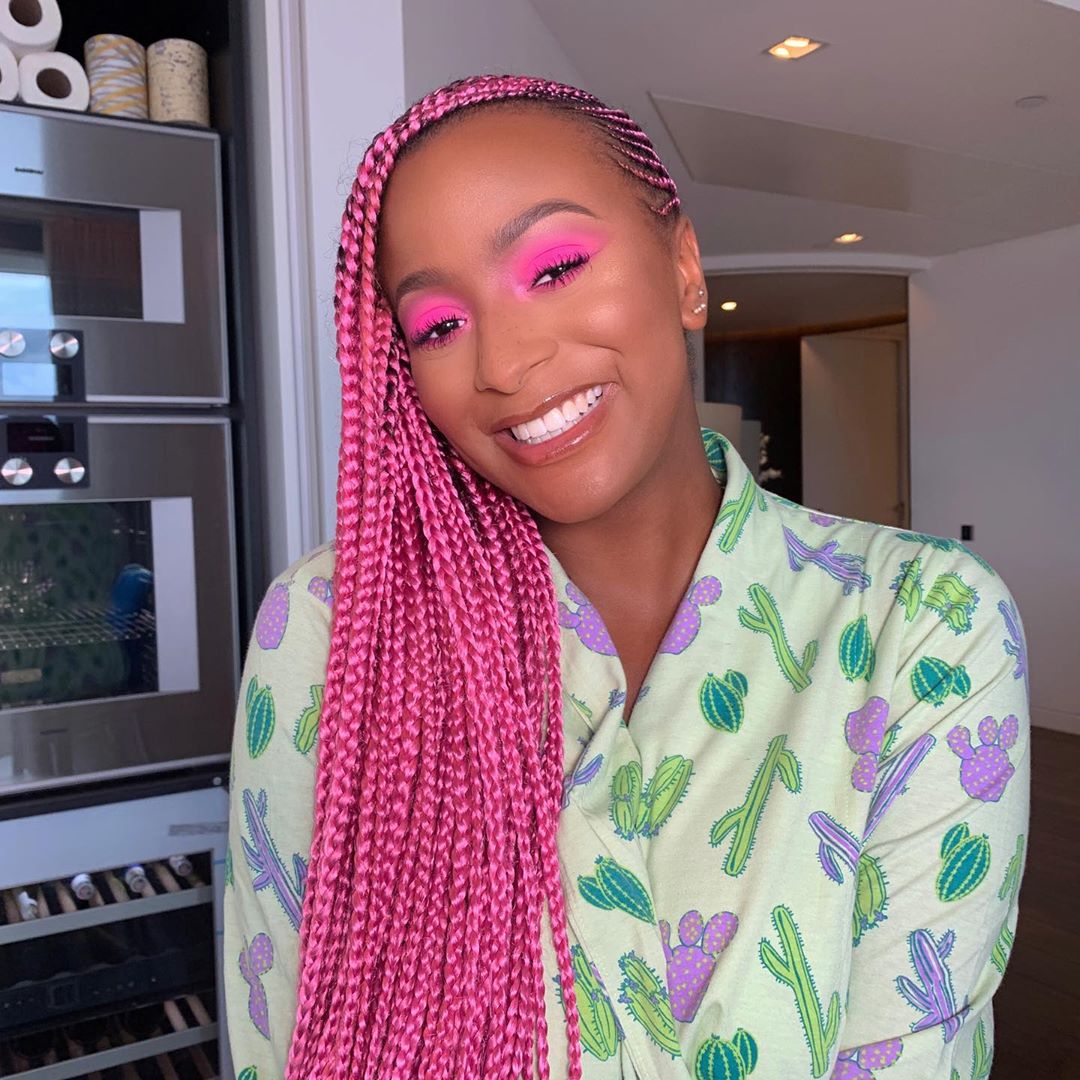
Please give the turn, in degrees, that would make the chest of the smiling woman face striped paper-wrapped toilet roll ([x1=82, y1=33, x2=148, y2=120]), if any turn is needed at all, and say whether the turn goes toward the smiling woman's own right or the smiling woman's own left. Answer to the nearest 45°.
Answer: approximately 135° to the smiling woman's own right

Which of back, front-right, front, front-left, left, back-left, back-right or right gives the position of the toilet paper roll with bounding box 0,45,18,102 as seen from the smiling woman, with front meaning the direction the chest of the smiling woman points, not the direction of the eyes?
back-right

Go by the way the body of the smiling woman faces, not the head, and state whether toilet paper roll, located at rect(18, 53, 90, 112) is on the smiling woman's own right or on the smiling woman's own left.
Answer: on the smiling woman's own right

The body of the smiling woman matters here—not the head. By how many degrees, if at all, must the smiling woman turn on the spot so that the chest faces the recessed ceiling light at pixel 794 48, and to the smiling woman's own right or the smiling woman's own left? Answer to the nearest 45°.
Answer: approximately 180°

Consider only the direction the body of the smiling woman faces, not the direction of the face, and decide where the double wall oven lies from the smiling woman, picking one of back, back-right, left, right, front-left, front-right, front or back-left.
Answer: back-right

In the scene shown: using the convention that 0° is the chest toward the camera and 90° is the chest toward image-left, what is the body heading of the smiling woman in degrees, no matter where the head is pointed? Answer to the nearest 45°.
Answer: approximately 0°

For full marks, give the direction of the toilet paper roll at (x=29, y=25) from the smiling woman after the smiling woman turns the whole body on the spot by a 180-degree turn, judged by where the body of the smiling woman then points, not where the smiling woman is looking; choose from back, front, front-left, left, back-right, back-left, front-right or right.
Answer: front-left
